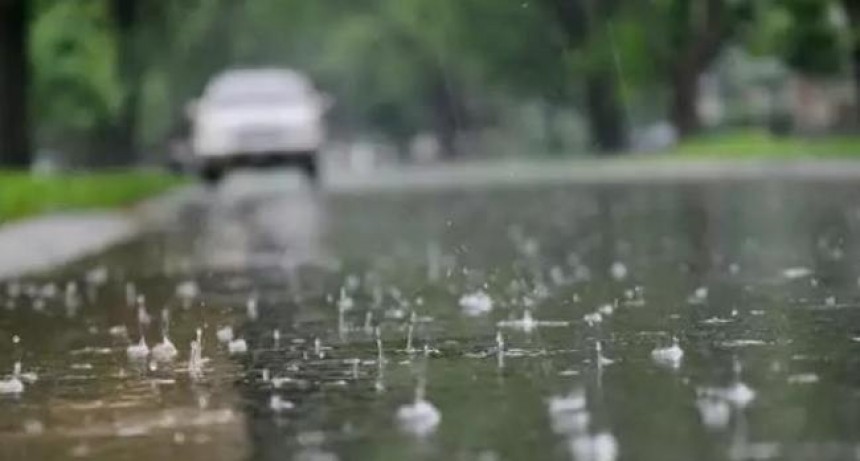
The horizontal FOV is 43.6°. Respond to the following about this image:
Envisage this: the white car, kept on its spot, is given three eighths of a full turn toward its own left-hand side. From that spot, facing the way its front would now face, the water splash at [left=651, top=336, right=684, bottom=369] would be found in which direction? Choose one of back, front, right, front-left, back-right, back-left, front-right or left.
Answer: back-right

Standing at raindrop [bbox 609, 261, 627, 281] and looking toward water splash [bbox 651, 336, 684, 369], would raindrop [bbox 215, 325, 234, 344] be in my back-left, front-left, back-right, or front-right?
front-right

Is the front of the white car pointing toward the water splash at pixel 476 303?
yes

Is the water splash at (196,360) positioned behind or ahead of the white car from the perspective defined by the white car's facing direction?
ahead

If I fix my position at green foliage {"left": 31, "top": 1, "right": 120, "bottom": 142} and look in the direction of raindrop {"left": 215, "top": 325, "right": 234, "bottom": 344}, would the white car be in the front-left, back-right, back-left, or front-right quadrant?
front-left

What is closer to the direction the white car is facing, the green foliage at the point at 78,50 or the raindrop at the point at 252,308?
the raindrop

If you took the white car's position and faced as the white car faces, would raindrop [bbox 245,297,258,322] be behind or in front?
in front

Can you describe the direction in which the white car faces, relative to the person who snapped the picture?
facing the viewer

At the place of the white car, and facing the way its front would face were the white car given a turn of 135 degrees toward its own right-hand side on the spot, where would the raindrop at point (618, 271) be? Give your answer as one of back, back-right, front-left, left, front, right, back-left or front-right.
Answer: back-left

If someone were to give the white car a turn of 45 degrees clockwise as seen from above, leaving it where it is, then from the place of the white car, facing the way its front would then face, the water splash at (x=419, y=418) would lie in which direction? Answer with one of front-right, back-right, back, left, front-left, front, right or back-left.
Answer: front-left

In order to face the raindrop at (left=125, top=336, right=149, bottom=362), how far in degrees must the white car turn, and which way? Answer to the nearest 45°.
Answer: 0° — it already faces it

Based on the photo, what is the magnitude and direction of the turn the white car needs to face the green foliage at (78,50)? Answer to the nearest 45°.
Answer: approximately 135° to its right

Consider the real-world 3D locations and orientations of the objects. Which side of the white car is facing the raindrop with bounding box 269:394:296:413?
front

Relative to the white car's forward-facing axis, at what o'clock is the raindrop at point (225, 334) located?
The raindrop is roughly at 12 o'clock from the white car.
